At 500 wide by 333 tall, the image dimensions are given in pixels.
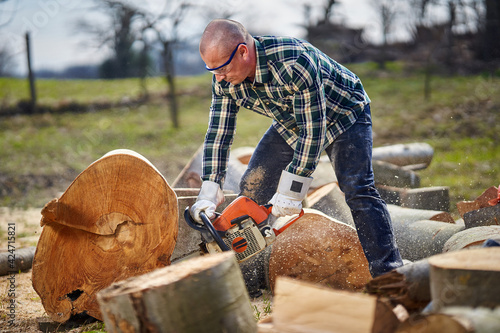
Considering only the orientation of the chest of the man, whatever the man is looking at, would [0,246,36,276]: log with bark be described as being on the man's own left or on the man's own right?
on the man's own right

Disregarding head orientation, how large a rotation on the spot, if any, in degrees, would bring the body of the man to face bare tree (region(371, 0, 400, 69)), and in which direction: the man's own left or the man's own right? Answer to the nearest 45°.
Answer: approximately 135° to the man's own right

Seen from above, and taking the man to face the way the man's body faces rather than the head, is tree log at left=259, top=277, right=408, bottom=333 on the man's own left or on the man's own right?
on the man's own left

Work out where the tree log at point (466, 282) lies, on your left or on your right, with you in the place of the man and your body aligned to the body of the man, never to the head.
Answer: on your left

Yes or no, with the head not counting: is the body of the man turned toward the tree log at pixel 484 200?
no

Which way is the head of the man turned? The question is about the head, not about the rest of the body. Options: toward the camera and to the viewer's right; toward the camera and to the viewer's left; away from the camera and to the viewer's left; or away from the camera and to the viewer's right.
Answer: toward the camera and to the viewer's left

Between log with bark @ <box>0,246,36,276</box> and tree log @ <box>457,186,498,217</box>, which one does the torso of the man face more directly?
the log with bark

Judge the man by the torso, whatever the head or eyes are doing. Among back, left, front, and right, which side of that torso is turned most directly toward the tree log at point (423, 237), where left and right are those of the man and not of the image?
back

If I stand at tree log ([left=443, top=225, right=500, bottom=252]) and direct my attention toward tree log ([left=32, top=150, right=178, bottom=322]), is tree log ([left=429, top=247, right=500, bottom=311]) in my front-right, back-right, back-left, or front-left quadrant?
front-left

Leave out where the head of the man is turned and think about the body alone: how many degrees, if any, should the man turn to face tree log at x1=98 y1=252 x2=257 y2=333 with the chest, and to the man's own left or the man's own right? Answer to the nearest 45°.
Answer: approximately 45° to the man's own left

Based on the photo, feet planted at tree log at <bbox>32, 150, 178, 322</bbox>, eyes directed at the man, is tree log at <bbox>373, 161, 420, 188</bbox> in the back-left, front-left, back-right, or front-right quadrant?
front-left

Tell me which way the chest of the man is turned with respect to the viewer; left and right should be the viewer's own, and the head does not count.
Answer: facing the viewer and to the left of the viewer
